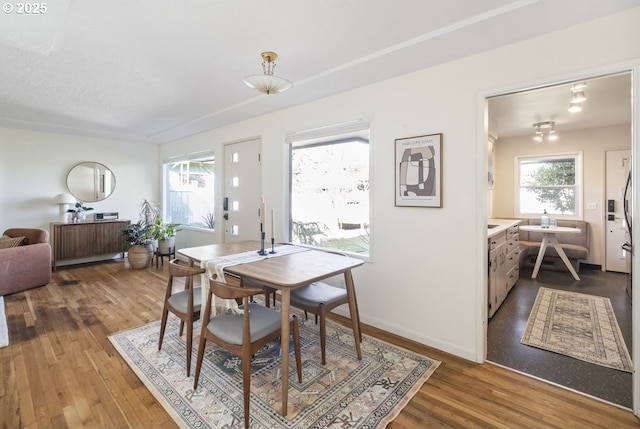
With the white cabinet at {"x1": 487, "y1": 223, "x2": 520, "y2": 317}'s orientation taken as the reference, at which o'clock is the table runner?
The table runner is roughly at 4 o'clock from the white cabinet.

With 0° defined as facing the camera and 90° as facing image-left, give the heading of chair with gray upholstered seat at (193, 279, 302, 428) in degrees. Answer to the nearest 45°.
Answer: approximately 225°

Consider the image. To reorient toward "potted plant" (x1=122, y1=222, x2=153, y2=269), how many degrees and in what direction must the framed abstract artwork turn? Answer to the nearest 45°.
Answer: approximately 45° to its right

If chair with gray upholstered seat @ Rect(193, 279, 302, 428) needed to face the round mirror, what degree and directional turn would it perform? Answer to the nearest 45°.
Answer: approximately 90° to its left

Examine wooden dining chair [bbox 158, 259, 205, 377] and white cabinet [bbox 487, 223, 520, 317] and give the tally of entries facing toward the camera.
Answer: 0

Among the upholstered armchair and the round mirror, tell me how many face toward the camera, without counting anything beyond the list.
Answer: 1

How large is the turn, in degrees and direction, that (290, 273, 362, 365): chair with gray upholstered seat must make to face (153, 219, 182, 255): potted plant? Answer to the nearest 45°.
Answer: approximately 90° to its right

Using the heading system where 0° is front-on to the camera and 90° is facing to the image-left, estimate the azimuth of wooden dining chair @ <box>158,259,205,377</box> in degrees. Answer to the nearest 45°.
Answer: approximately 225°

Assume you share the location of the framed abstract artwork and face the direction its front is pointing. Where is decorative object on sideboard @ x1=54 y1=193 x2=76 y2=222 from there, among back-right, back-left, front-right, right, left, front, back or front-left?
front-right

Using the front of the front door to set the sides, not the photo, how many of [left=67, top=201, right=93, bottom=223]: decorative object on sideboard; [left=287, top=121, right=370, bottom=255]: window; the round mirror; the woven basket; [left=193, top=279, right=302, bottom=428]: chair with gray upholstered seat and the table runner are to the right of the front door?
3
